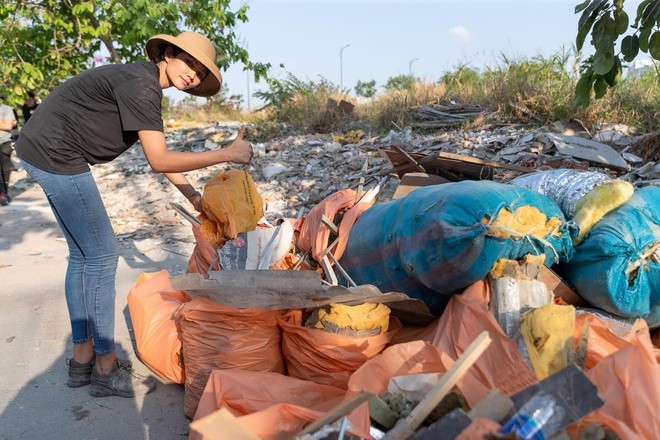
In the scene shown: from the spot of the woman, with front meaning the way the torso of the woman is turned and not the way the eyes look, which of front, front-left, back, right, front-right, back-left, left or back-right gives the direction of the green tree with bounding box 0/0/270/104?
left

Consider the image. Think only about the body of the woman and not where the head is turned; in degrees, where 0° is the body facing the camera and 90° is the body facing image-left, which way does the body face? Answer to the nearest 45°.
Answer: approximately 270°

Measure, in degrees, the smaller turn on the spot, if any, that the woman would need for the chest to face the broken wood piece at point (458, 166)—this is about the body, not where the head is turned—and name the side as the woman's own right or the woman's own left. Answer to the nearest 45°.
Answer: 0° — they already face it

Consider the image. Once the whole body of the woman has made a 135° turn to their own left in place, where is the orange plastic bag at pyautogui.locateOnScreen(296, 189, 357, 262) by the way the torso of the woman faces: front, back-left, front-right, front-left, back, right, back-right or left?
back-right

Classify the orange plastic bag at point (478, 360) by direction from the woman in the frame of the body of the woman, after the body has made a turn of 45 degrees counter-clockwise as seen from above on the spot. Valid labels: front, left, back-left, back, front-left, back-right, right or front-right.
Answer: right

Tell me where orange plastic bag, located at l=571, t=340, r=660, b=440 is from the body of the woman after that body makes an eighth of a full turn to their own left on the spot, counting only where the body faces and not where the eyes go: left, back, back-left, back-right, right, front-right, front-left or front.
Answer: right

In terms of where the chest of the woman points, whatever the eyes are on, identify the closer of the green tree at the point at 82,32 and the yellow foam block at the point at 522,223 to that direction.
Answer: the yellow foam block

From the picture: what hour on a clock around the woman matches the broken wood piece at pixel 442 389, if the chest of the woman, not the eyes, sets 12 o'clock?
The broken wood piece is roughly at 2 o'clock from the woman.

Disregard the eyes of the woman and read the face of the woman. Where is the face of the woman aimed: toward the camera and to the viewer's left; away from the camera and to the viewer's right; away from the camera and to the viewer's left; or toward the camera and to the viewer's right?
toward the camera and to the viewer's right

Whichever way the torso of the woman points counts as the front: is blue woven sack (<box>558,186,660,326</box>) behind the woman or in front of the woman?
in front

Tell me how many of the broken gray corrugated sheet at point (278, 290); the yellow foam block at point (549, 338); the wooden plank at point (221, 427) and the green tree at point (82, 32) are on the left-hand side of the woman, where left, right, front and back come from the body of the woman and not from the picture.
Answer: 1

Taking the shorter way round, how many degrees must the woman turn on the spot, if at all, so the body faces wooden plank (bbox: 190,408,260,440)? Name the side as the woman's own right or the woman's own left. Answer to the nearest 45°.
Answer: approximately 90° to the woman's own right

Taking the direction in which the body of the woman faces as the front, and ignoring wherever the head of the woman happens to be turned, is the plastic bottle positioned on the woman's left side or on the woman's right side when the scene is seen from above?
on the woman's right side
